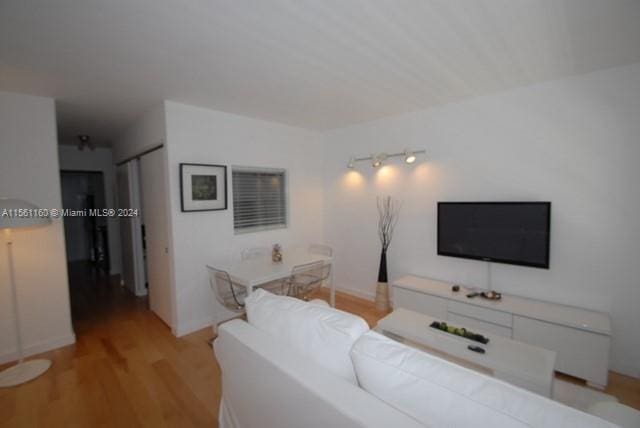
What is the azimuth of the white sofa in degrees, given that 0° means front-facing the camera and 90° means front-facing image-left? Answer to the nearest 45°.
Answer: approximately 225°

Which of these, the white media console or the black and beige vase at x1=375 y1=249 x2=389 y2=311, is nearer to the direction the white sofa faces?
the white media console

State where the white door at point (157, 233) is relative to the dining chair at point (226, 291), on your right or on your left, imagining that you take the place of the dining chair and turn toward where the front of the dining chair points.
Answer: on your left

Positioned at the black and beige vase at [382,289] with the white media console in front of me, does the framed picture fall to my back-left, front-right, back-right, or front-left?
back-right

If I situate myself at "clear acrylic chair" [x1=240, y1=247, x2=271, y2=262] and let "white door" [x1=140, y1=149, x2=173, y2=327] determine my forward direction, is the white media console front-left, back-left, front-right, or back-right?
back-left

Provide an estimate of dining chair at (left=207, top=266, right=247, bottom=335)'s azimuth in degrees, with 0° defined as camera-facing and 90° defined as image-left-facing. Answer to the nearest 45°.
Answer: approximately 225°

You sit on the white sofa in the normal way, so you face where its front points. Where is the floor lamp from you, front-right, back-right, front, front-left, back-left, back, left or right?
back-left
